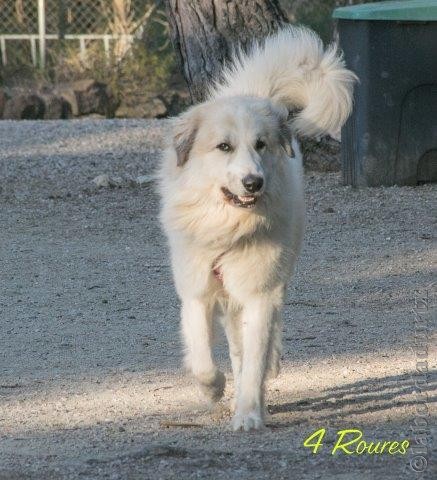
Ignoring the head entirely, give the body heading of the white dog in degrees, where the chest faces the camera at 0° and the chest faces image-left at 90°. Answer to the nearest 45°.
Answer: approximately 0°

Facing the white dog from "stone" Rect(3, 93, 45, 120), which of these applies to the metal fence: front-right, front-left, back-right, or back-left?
back-left

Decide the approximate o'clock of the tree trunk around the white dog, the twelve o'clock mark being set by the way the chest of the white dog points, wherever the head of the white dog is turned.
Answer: The tree trunk is roughly at 6 o'clock from the white dog.

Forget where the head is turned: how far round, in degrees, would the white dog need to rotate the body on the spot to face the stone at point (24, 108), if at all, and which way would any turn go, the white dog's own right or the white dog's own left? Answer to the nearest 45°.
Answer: approximately 180°

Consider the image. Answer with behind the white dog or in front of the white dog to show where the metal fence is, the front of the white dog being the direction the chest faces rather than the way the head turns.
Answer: behind
